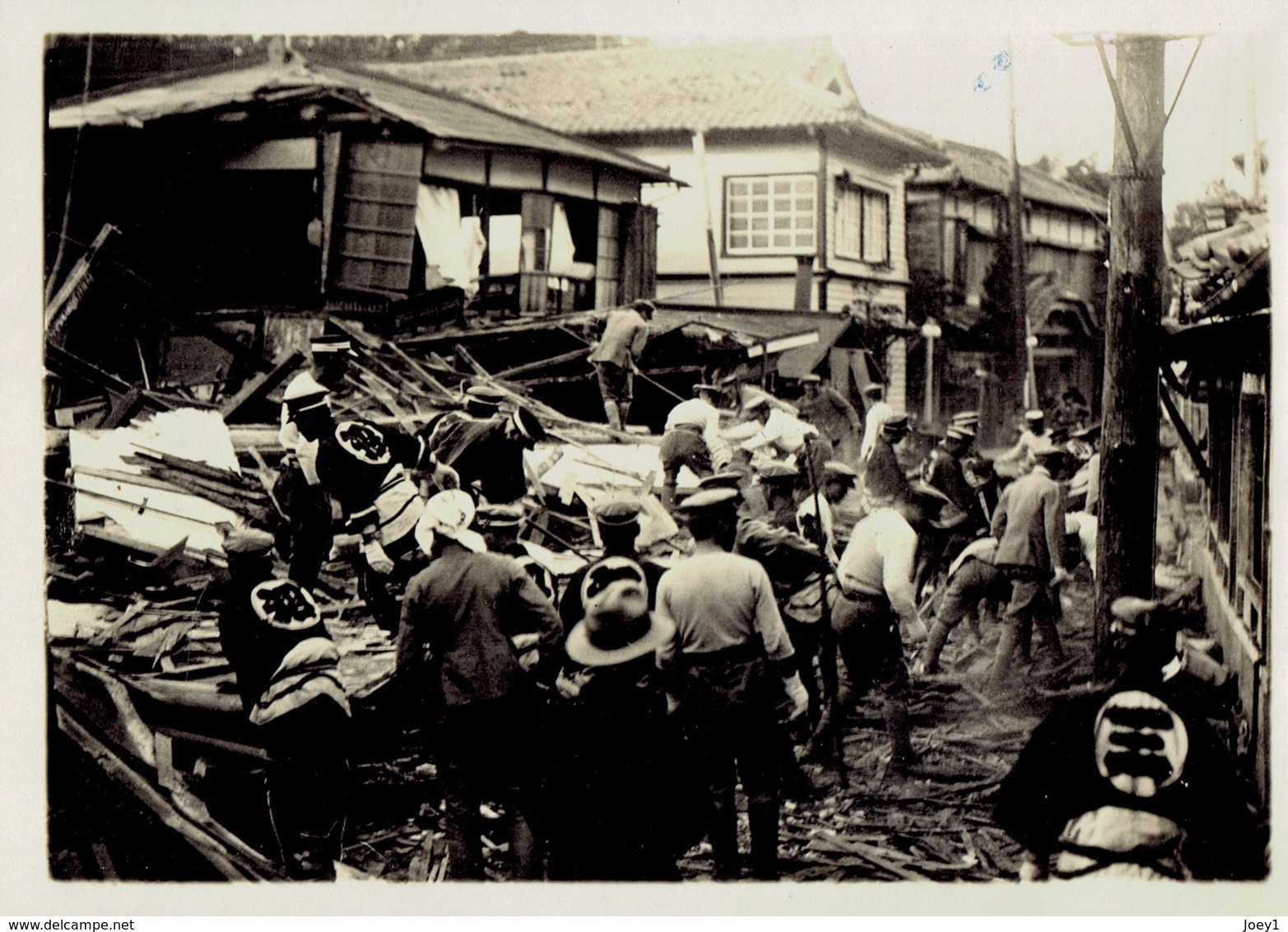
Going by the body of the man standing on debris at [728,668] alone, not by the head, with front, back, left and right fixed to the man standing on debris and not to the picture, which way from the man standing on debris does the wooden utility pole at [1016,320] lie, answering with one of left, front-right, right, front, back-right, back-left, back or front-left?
front-right

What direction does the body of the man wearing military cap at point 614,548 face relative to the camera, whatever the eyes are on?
away from the camera

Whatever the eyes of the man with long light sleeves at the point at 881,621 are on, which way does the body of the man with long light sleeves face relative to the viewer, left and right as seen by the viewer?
facing away from the viewer and to the right of the viewer

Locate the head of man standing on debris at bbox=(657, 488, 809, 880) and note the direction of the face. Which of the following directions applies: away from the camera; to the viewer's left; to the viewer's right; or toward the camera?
away from the camera

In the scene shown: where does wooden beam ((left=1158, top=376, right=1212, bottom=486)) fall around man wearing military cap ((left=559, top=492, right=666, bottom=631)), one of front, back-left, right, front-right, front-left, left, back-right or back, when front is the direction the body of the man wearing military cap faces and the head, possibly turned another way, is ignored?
right

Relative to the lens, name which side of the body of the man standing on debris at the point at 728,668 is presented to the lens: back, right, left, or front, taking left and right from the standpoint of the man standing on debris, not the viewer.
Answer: back

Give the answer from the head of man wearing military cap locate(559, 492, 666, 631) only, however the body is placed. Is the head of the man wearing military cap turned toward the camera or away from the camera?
away from the camera

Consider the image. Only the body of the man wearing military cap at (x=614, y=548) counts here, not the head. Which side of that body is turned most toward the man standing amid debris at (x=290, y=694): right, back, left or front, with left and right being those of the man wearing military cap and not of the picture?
left

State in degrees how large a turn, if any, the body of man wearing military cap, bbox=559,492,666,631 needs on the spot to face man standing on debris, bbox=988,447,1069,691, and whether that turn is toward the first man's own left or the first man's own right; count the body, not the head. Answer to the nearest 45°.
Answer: approximately 90° to the first man's own right

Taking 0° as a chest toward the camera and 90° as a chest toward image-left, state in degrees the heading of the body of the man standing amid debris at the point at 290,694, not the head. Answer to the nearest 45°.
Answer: approximately 135°
